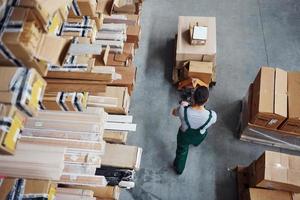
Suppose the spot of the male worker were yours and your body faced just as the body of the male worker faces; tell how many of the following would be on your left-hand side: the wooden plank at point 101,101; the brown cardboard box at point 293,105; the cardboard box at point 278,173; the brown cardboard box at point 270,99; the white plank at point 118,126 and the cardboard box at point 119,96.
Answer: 3

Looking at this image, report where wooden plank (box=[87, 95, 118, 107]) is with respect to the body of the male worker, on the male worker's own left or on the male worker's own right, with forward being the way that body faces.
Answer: on the male worker's own left

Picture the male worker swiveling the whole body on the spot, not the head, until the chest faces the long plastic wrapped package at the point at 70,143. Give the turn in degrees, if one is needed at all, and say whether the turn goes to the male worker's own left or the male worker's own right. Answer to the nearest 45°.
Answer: approximately 90° to the male worker's own left

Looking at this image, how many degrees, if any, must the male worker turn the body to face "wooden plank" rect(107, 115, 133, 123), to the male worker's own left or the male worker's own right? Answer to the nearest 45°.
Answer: approximately 90° to the male worker's own left

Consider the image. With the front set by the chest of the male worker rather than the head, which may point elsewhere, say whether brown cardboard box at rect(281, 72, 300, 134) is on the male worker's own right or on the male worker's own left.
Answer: on the male worker's own right

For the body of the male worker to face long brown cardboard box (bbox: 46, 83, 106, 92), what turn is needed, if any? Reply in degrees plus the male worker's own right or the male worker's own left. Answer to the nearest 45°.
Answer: approximately 135° to the male worker's own left

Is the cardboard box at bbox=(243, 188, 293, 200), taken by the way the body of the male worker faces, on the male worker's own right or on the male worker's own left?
on the male worker's own right

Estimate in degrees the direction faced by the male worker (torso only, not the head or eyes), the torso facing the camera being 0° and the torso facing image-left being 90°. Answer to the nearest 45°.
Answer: approximately 180°

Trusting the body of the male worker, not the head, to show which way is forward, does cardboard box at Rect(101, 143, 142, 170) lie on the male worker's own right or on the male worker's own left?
on the male worker's own left

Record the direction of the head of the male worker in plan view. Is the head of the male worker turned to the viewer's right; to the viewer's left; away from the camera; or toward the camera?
away from the camera
